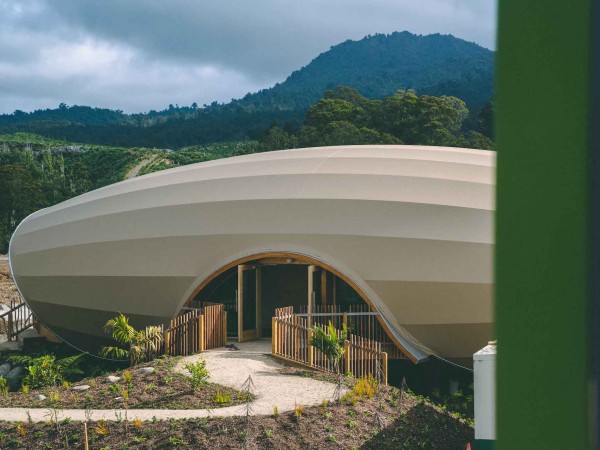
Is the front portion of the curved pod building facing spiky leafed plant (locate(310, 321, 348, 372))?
yes

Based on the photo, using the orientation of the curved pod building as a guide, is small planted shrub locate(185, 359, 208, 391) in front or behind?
in front

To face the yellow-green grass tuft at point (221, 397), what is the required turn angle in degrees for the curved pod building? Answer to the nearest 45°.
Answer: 0° — it already faces it

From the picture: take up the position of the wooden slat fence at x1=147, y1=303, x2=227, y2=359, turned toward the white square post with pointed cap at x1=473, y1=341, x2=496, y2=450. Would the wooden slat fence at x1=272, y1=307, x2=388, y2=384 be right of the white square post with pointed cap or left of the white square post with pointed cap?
left

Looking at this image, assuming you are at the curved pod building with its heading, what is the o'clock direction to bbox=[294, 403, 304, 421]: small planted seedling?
The small planted seedling is roughly at 12 o'clock from the curved pod building.

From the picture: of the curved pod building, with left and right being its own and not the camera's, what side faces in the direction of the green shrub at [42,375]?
right

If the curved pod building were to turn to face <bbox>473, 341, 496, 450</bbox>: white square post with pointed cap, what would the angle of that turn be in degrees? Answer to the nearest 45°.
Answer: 0° — it already faces it

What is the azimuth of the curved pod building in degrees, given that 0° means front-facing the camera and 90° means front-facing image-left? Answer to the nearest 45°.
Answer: approximately 0°

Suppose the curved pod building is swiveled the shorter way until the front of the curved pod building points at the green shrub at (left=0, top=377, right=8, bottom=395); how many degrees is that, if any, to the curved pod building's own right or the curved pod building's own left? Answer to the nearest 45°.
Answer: approximately 90° to the curved pod building's own right

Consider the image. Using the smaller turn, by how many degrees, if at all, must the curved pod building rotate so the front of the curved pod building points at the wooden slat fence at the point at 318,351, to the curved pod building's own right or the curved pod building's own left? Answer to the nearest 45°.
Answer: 0° — it already faces it

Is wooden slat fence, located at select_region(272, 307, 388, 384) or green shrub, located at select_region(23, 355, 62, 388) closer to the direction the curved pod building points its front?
the wooden slat fence
